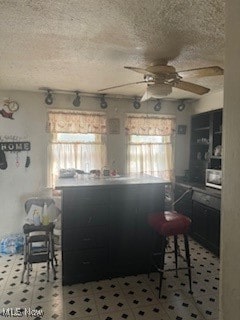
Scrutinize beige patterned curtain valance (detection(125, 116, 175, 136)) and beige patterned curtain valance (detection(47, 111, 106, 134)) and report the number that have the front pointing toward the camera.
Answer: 2

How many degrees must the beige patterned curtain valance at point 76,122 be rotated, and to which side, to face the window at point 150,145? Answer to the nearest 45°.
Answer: approximately 90° to its left

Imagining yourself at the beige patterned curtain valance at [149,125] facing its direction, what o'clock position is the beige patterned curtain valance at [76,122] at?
the beige patterned curtain valance at [76,122] is roughly at 2 o'clock from the beige patterned curtain valance at [149,125].

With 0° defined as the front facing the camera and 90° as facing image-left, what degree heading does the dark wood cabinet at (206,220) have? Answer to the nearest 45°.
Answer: approximately 45°

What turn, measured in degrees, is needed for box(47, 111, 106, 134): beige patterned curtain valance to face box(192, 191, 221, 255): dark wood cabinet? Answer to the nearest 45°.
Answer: approximately 90° to its left

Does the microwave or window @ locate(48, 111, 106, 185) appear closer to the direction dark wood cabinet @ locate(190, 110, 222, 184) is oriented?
the window

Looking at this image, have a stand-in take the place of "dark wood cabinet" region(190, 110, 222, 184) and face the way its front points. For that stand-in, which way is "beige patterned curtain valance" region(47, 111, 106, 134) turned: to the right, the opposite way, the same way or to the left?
to the left

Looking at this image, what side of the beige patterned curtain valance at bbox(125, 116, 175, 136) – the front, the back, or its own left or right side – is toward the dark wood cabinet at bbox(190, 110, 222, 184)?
left

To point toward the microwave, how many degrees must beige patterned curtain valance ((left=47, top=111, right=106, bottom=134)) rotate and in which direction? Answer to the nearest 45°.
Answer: approximately 90° to its left

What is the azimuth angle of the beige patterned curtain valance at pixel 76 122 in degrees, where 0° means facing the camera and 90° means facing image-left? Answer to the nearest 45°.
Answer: approximately 0°
